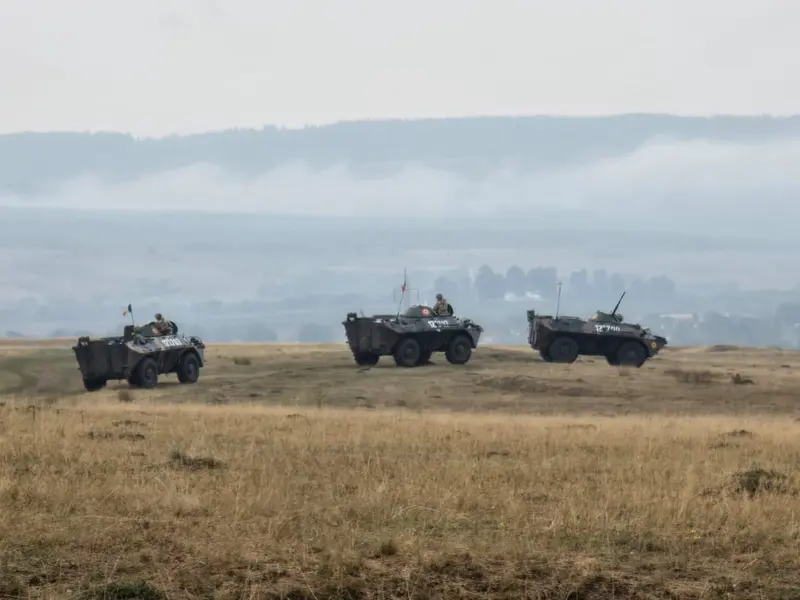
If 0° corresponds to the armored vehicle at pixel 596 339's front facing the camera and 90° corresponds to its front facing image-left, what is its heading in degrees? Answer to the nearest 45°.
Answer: approximately 270°

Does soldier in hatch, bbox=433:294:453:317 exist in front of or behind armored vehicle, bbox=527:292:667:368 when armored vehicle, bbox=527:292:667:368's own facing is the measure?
behind

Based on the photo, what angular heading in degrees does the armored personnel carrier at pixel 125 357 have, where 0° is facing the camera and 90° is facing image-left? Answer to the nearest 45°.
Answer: approximately 225°

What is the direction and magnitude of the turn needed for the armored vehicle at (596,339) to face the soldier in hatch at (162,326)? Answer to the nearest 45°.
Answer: approximately 135° to its right

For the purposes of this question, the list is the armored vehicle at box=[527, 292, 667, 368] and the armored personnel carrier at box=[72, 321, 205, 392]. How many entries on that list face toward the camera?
0

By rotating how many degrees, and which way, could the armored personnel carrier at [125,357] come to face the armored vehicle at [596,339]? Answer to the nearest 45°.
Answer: approximately 45° to its right

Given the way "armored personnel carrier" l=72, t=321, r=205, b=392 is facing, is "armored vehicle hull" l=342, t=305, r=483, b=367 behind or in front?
in front
